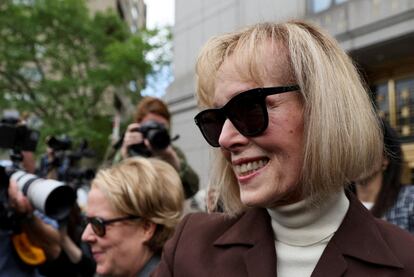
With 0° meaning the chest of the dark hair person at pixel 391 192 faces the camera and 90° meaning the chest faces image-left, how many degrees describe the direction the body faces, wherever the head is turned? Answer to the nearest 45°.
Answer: approximately 90°

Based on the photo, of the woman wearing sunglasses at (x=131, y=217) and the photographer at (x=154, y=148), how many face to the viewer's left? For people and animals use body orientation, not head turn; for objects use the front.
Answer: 1

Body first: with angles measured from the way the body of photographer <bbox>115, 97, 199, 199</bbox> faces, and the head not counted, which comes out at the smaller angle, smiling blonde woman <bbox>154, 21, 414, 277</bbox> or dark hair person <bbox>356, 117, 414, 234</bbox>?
the smiling blonde woman

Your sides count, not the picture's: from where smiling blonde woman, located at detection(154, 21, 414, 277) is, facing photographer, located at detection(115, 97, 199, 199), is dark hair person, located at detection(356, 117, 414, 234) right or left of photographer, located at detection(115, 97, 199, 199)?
right

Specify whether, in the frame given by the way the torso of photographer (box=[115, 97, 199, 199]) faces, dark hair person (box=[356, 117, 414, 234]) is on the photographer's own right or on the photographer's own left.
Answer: on the photographer's own left

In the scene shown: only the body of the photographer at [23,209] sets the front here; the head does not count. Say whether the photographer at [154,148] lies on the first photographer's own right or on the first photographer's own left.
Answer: on the first photographer's own left

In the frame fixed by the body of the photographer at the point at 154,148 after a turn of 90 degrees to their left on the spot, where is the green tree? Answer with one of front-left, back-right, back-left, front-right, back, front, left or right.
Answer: left

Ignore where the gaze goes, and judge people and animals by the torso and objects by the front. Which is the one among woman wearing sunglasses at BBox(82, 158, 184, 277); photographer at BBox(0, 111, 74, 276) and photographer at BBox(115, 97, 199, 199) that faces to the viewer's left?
the woman wearing sunglasses

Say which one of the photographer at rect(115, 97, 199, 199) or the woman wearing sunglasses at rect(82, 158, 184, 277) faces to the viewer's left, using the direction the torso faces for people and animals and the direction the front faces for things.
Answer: the woman wearing sunglasses

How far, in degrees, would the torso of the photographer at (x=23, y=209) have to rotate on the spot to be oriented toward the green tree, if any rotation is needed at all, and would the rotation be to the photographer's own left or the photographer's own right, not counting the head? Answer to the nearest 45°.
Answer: approximately 135° to the photographer's own left
